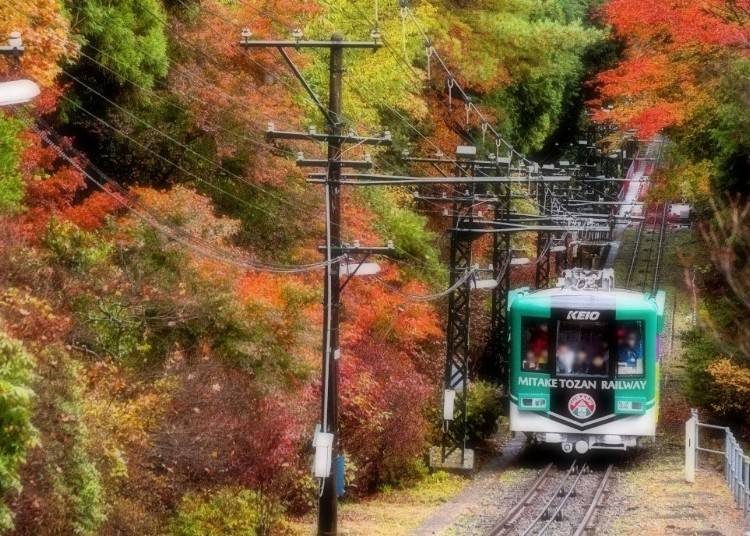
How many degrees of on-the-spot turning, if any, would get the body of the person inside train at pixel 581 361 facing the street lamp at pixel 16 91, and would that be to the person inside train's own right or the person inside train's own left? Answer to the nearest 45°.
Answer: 0° — they already face it

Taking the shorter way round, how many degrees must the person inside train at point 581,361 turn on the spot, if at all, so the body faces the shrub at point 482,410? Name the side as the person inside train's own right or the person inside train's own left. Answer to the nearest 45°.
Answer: approximately 135° to the person inside train's own right

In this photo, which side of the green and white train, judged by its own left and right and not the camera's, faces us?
front

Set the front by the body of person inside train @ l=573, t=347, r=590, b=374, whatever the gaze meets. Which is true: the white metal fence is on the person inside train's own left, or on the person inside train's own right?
on the person inside train's own left

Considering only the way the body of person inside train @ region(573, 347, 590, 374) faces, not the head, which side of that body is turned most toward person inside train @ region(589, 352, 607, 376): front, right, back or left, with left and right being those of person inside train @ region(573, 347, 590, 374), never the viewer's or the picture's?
left

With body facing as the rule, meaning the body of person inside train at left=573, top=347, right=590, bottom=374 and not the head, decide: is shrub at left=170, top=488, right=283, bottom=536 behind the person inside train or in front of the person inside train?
in front

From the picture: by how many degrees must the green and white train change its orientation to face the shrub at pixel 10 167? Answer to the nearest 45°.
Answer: approximately 45° to its right

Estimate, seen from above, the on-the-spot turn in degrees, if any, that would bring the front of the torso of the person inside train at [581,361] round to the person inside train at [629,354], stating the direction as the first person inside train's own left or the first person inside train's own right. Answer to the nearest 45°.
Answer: approximately 90° to the first person inside train's own left

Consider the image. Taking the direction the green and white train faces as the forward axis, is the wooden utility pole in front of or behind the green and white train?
in front

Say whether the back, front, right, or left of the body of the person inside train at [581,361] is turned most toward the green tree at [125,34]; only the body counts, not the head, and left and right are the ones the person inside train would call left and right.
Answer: right

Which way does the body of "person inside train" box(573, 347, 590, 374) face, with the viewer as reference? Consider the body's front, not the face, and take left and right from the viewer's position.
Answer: facing the viewer
